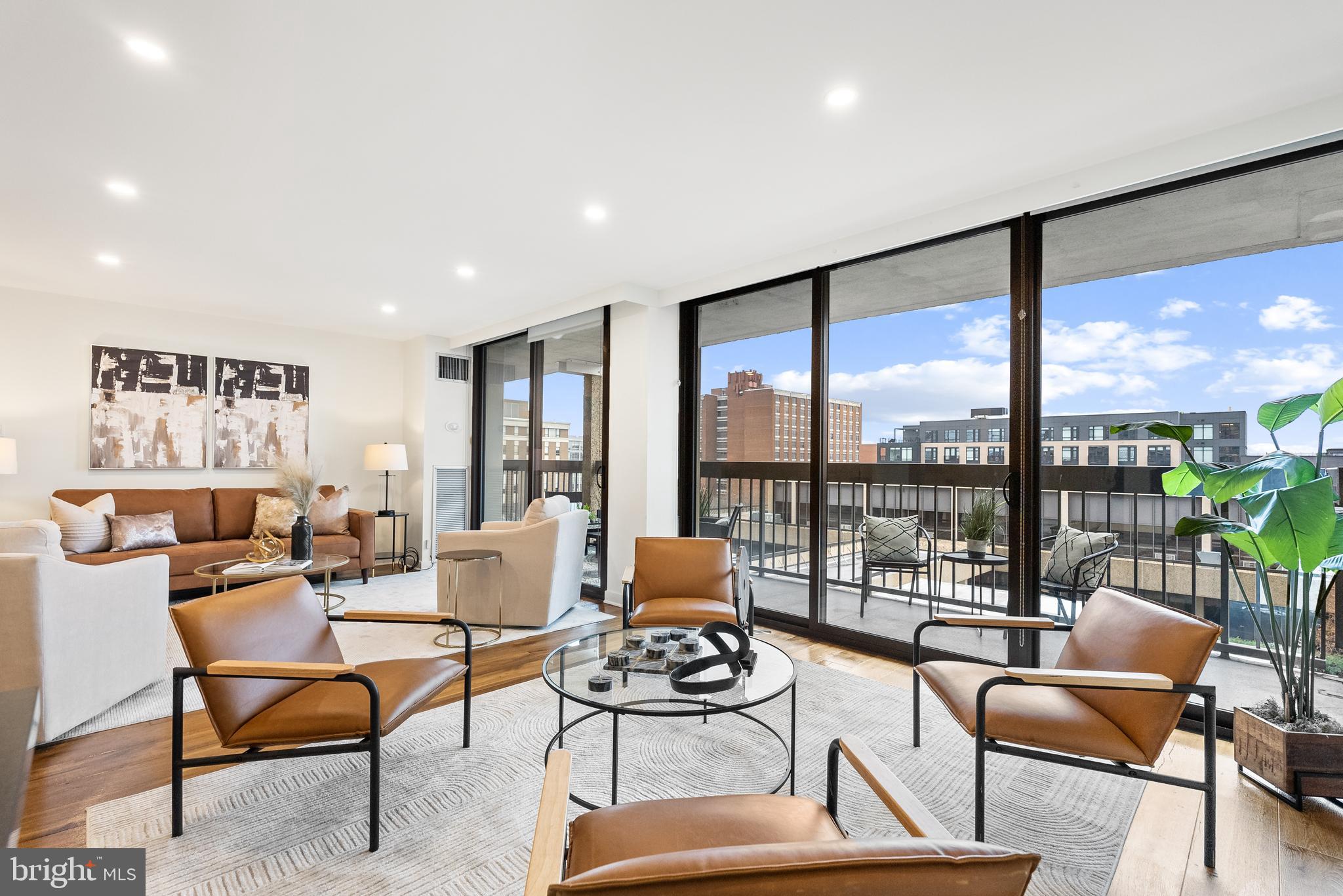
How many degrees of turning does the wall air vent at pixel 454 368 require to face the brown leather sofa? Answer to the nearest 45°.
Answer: approximately 90° to its right

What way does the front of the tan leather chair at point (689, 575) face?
toward the camera

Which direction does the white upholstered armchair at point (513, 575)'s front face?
to the viewer's left

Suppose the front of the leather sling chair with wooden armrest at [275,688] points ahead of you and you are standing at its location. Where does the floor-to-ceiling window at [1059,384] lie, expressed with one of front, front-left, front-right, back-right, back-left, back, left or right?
front-left

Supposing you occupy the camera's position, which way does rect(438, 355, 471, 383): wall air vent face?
facing the viewer and to the right of the viewer

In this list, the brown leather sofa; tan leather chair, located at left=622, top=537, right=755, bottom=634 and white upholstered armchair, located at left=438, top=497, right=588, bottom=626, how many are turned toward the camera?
2

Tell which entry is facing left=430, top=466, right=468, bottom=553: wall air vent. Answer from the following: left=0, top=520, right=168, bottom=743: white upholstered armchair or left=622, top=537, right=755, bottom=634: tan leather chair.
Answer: the white upholstered armchair

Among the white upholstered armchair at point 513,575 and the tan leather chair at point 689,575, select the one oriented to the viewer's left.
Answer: the white upholstered armchair

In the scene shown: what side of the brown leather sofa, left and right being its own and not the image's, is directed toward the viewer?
front

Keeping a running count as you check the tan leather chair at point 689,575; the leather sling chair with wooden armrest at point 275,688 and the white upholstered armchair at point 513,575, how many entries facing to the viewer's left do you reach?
1

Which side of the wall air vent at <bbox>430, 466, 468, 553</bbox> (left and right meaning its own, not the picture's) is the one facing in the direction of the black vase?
right

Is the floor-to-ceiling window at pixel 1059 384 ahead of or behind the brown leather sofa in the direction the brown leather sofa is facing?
ahead

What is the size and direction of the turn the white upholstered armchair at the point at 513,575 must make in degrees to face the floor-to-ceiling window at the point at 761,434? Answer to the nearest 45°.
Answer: approximately 180°

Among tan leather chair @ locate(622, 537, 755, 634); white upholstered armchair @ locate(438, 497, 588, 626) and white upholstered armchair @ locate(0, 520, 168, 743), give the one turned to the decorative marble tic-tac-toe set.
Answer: the tan leather chair
